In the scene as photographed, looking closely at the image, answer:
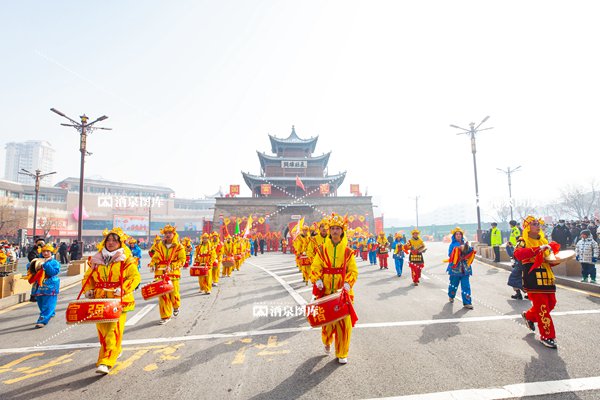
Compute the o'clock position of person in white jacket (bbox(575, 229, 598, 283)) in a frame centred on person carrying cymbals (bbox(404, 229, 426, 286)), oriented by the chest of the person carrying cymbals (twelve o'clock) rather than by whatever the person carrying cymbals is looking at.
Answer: The person in white jacket is roughly at 9 o'clock from the person carrying cymbals.

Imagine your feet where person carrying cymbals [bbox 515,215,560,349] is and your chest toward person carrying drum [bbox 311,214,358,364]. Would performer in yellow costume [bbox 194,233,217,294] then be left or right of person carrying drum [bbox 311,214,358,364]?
right

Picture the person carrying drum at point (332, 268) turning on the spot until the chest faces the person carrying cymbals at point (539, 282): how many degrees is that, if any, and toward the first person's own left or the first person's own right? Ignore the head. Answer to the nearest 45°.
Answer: approximately 90° to the first person's own left

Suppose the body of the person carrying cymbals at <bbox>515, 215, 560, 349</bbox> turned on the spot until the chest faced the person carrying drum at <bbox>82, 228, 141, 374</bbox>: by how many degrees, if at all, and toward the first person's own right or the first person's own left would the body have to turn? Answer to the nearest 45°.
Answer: approximately 90° to the first person's own right

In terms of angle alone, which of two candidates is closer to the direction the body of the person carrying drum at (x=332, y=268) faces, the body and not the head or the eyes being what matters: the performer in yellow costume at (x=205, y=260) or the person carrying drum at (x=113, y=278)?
the person carrying drum
